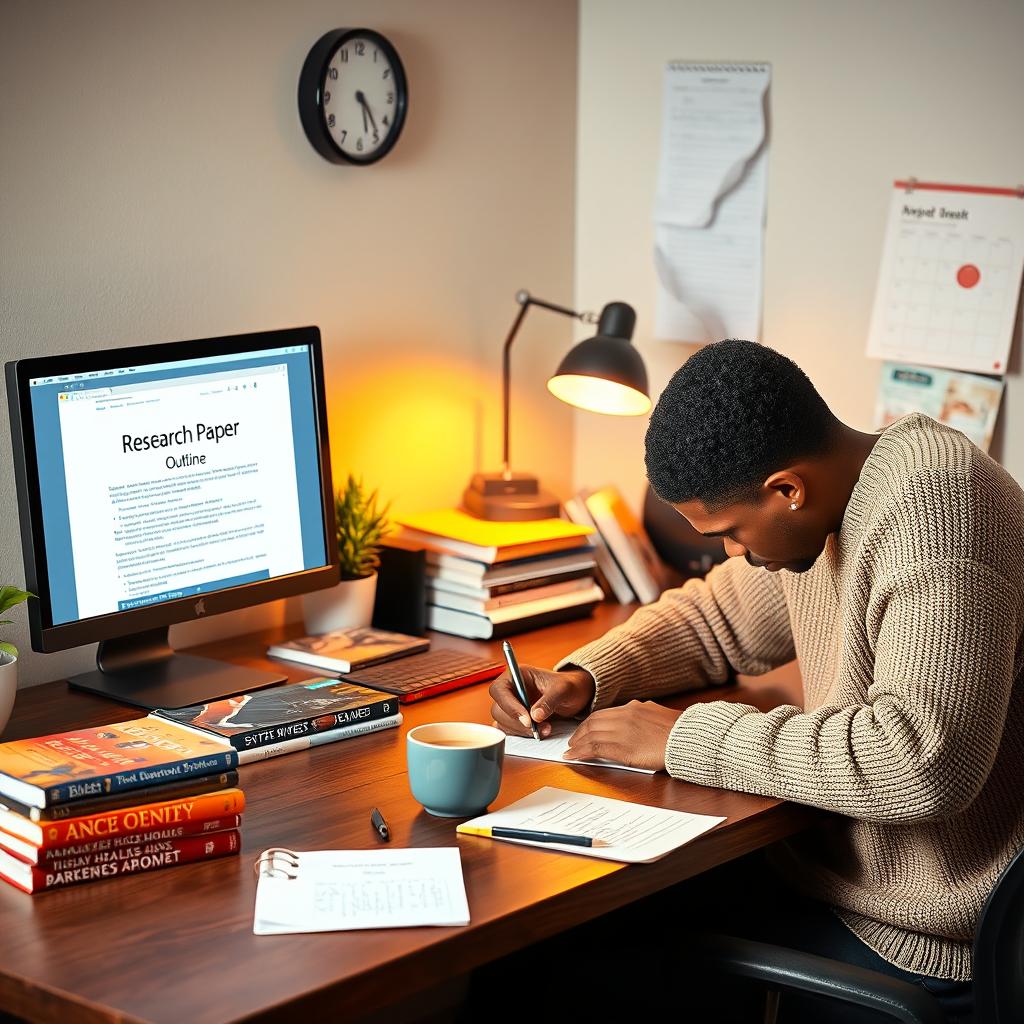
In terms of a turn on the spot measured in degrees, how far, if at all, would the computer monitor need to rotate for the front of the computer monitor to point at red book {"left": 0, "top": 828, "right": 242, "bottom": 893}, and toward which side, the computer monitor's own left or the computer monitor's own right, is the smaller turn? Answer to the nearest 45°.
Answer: approximately 45° to the computer monitor's own right

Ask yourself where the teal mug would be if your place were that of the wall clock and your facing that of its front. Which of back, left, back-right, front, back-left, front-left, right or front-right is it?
front-right

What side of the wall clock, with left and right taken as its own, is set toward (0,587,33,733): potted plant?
right

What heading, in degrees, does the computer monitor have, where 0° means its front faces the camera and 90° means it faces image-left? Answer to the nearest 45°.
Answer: approximately 315°

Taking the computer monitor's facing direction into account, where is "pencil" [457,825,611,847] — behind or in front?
in front

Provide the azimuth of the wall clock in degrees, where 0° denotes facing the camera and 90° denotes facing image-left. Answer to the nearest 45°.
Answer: approximately 315°

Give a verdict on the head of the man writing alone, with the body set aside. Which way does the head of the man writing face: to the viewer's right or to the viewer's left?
to the viewer's left

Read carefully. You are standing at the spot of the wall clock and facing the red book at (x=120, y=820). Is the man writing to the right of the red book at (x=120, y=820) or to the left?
left

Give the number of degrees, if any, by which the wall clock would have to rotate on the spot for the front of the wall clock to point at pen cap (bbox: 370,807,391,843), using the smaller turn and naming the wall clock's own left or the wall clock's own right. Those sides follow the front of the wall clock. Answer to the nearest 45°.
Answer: approximately 45° to the wall clock's own right
